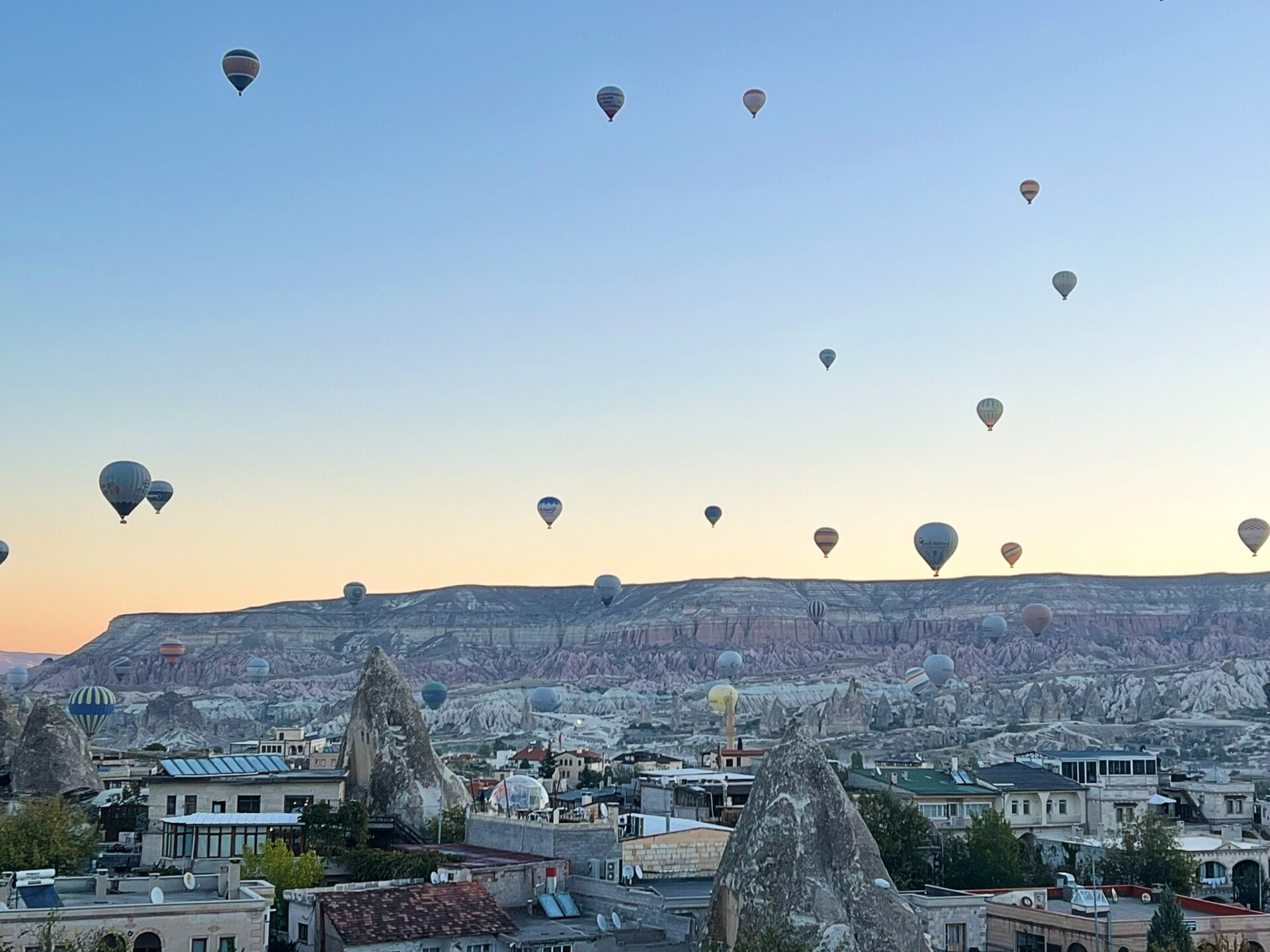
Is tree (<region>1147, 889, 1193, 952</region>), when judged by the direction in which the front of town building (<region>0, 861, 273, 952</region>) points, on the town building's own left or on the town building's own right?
on the town building's own left

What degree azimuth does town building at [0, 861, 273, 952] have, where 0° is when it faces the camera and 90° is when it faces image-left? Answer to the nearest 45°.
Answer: approximately 0°

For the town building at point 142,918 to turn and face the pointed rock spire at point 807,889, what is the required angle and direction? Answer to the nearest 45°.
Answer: approximately 90° to its left
